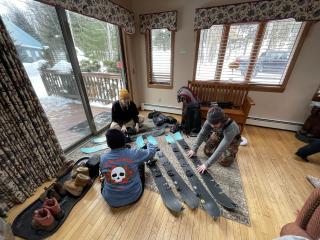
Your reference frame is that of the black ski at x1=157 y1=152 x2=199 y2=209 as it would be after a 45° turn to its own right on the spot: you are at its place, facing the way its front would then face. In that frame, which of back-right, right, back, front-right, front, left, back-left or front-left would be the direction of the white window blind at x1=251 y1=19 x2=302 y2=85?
back-left

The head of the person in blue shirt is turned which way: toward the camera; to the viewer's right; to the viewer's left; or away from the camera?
away from the camera

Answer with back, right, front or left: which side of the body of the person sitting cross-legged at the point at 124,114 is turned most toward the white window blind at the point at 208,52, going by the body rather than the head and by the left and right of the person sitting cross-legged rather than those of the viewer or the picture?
left

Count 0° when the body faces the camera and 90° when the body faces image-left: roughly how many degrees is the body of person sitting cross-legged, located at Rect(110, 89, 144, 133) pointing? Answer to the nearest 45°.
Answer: approximately 0°

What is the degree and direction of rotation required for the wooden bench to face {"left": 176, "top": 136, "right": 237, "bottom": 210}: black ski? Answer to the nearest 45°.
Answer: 0° — it already faces it

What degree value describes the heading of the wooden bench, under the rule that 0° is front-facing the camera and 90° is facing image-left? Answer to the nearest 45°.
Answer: approximately 0°

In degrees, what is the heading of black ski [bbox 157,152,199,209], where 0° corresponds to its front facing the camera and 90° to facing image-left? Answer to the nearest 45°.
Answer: approximately 315°

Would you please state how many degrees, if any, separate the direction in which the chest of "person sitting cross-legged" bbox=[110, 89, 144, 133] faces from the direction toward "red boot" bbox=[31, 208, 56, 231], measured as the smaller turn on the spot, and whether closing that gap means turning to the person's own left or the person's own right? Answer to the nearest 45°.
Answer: approximately 45° to the person's own right
